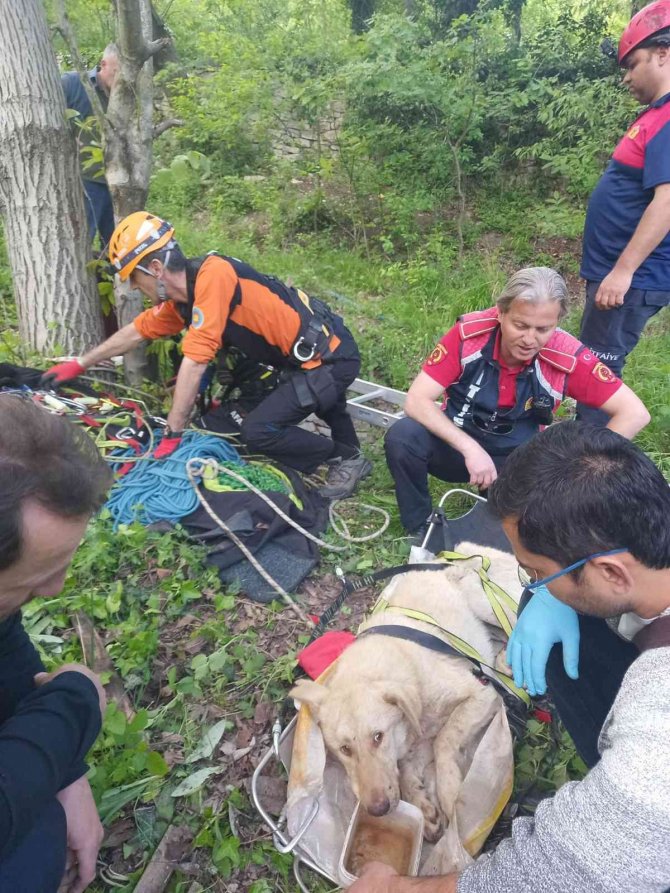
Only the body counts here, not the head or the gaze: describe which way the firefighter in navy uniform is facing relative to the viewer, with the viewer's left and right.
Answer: facing to the left of the viewer

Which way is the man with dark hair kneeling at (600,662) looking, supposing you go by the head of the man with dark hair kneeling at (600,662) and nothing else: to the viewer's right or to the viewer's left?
to the viewer's left

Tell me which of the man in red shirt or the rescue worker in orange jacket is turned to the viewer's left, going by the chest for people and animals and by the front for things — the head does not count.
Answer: the rescue worker in orange jacket

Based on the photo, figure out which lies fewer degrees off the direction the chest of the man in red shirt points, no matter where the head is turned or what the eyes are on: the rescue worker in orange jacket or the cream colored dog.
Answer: the cream colored dog

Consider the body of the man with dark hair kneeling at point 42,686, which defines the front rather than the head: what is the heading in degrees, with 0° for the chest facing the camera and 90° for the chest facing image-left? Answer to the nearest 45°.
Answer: approximately 270°

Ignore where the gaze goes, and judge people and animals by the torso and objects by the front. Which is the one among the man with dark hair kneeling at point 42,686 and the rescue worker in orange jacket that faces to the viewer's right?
the man with dark hair kneeling

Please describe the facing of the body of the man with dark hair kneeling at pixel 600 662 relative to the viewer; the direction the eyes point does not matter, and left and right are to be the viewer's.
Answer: facing to the left of the viewer

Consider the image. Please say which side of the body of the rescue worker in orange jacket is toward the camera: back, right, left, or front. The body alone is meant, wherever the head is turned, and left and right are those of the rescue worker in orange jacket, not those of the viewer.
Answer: left

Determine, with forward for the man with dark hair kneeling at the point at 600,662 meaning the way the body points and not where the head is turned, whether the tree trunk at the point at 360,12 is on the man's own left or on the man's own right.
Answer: on the man's own right
